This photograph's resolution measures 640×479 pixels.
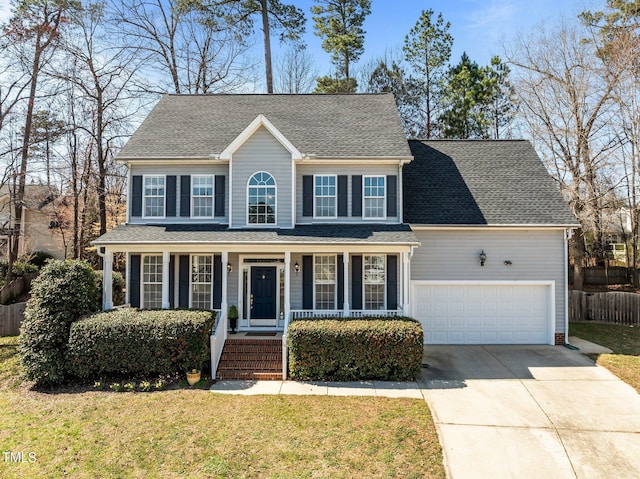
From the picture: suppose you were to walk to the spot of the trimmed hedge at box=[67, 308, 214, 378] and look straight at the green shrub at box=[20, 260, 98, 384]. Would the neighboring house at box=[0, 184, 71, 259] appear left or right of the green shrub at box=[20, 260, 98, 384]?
right

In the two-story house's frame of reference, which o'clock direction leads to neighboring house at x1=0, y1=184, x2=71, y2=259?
The neighboring house is roughly at 4 o'clock from the two-story house.

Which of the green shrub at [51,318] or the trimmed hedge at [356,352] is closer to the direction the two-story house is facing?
the trimmed hedge

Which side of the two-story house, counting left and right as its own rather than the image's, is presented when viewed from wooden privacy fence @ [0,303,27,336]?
right

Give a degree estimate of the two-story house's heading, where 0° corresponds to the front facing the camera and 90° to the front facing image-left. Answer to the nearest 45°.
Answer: approximately 0°

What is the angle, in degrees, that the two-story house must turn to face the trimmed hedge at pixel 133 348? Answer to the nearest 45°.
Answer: approximately 45° to its right

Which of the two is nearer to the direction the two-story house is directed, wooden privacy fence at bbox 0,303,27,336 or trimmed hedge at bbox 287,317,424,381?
the trimmed hedge

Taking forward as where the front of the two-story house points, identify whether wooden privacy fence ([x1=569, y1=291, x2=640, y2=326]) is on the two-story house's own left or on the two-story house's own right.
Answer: on the two-story house's own left
